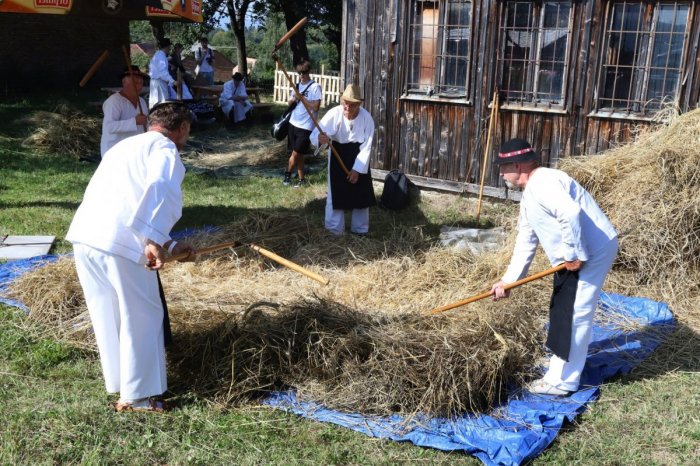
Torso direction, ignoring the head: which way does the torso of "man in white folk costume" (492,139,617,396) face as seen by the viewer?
to the viewer's left

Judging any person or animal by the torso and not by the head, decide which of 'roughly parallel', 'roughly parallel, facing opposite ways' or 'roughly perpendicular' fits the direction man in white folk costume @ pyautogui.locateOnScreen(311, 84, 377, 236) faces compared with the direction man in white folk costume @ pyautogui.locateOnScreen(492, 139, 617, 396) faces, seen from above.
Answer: roughly perpendicular

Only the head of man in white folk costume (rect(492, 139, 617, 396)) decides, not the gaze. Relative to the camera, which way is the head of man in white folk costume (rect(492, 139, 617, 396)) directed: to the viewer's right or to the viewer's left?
to the viewer's left

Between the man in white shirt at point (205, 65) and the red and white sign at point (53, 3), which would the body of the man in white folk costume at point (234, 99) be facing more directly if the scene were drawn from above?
the red and white sign

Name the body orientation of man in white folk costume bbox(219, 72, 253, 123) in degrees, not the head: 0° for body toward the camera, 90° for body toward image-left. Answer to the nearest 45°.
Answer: approximately 0°

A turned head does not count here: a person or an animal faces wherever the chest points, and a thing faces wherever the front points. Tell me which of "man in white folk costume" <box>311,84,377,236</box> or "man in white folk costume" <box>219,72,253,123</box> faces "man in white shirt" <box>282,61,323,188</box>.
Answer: "man in white folk costume" <box>219,72,253,123</box>

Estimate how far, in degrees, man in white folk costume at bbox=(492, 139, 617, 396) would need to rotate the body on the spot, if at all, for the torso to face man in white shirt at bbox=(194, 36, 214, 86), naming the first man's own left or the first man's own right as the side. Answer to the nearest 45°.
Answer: approximately 45° to the first man's own right

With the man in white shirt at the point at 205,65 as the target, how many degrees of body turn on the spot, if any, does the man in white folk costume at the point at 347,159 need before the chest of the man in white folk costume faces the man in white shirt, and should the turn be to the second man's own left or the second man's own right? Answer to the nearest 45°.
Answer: approximately 180°

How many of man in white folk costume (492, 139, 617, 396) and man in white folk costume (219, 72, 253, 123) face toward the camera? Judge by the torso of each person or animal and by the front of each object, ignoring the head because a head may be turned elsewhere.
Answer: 1
